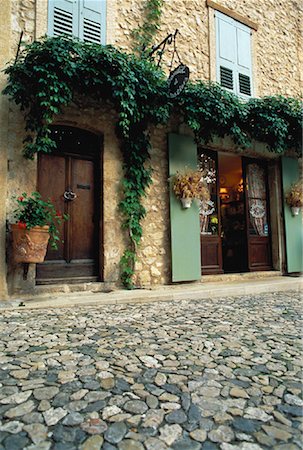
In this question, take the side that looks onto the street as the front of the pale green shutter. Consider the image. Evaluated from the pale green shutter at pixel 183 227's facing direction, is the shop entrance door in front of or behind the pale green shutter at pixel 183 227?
behind

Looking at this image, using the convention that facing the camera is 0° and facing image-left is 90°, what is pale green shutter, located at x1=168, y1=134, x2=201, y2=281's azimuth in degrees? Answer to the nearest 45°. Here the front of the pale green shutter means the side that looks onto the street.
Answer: approximately 0°

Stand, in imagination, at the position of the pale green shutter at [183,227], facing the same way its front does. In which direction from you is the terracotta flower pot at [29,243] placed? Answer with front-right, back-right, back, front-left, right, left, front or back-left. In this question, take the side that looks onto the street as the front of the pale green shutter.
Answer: front-right

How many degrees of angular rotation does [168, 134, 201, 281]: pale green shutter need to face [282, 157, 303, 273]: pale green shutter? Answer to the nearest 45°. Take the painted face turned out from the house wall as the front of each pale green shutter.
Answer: approximately 135° to its left

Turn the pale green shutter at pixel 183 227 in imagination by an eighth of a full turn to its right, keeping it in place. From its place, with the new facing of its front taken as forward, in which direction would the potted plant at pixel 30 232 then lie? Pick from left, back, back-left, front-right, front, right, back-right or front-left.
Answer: front

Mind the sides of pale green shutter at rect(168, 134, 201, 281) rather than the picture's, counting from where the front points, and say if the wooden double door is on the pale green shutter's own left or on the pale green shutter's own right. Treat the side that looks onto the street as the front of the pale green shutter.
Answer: on the pale green shutter's own right

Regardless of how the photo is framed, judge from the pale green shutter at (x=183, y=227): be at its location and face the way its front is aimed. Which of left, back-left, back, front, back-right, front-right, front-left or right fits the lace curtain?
back-left

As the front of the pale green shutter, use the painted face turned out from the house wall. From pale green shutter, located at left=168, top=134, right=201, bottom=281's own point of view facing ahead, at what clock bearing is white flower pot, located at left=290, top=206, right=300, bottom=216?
The white flower pot is roughly at 8 o'clock from the pale green shutter.
